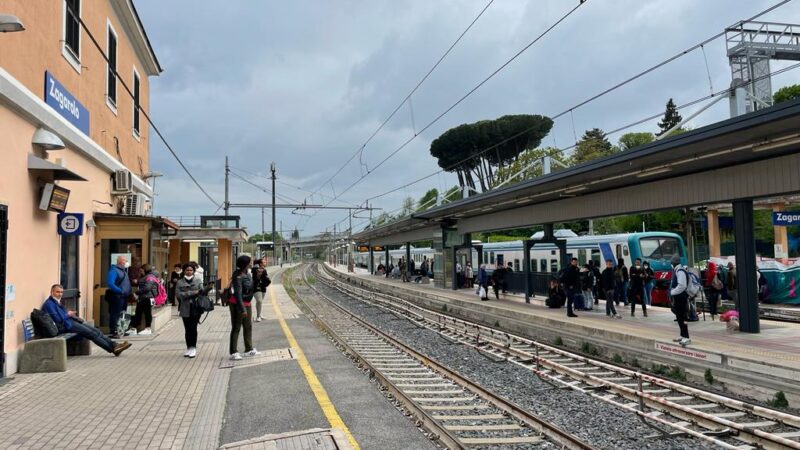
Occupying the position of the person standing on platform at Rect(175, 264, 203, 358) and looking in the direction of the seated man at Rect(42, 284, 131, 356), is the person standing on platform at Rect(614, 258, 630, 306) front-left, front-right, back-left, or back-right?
back-right

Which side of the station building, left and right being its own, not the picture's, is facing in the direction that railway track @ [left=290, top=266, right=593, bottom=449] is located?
front

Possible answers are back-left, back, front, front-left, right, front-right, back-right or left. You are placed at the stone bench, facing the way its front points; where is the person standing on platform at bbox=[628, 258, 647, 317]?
front-left

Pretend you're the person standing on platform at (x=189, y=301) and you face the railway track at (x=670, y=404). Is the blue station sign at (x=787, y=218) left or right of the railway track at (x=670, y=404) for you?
left

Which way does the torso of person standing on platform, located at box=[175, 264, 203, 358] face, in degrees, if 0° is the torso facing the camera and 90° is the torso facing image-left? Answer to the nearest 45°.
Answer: approximately 0°
